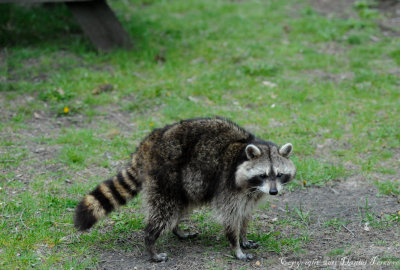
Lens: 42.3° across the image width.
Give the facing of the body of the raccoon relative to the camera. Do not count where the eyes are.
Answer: to the viewer's right
